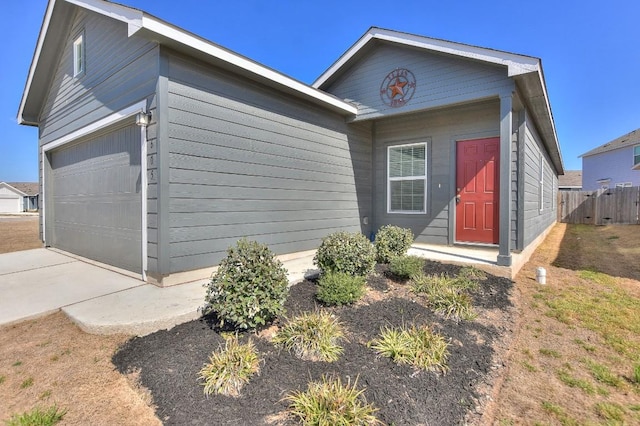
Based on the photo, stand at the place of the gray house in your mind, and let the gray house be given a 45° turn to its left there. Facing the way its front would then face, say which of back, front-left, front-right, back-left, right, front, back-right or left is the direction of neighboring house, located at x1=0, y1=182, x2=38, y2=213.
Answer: back-right

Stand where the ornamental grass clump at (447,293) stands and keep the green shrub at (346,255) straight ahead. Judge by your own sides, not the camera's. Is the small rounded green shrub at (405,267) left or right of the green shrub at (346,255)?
right

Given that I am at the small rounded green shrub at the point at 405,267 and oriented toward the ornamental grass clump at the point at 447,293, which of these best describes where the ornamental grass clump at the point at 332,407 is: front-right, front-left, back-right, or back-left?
front-right

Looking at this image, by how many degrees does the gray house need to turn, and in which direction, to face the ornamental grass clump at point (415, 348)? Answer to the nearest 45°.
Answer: approximately 90° to its left

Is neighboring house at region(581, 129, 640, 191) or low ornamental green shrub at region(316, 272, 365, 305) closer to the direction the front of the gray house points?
the low ornamental green shrub

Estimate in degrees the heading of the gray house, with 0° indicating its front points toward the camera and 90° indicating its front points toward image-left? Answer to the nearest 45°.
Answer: approximately 45°

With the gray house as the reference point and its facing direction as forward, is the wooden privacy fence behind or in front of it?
behind

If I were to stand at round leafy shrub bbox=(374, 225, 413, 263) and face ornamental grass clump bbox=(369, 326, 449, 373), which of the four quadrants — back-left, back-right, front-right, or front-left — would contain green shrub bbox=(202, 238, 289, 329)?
front-right

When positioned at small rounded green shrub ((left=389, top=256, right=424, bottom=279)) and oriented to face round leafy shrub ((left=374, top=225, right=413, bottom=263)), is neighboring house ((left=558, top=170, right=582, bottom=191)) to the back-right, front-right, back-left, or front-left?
front-right

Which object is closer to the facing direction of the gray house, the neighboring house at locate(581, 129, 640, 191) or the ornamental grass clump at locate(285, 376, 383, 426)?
the ornamental grass clump
